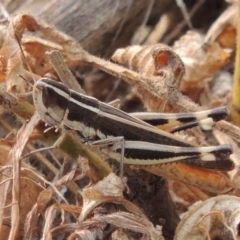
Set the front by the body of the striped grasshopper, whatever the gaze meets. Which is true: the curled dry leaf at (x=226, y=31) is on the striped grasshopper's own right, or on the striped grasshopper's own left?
on the striped grasshopper's own right

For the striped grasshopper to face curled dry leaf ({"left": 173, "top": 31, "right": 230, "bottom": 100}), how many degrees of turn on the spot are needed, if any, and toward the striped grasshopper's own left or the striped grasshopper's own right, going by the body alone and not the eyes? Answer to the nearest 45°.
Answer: approximately 135° to the striped grasshopper's own right

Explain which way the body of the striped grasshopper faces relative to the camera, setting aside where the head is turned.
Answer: to the viewer's left
